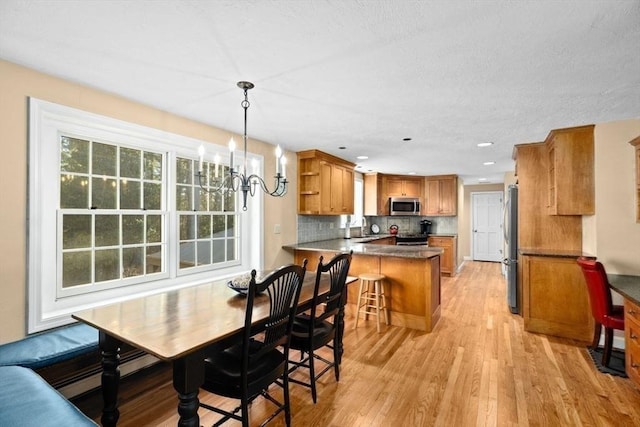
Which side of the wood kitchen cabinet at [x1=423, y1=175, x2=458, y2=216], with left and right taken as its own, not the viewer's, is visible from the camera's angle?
front

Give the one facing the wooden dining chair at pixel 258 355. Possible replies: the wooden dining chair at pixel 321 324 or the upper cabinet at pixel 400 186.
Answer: the upper cabinet

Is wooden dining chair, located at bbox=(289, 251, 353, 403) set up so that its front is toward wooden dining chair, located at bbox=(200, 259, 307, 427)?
no

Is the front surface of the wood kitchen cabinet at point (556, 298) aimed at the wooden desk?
no

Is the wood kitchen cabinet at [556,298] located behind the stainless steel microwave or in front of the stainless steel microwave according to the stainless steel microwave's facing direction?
in front

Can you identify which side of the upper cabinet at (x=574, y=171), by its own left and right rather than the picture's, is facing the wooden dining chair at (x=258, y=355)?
left

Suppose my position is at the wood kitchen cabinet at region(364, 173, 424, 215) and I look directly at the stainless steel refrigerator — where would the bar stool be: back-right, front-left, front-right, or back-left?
front-right

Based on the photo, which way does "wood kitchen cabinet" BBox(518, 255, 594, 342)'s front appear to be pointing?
to the viewer's left

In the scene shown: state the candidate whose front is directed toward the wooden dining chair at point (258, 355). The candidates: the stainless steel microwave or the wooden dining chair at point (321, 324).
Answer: the stainless steel microwave

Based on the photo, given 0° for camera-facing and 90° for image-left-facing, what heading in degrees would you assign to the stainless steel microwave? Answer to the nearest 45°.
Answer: approximately 0°

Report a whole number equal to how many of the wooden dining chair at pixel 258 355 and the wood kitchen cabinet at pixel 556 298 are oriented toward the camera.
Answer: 0

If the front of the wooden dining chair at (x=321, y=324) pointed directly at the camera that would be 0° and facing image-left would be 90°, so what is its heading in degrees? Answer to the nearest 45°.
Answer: approximately 135°

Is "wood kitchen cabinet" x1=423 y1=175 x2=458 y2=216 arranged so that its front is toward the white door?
no

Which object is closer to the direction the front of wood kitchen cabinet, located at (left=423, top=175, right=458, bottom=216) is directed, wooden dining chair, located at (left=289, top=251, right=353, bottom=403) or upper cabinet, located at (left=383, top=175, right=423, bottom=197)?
the wooden dining chair

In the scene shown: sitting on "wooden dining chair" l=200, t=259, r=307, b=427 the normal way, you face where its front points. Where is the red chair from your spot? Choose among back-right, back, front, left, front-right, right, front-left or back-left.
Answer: back-right

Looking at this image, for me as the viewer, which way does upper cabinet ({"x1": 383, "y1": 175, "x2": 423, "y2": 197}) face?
facing the viewer

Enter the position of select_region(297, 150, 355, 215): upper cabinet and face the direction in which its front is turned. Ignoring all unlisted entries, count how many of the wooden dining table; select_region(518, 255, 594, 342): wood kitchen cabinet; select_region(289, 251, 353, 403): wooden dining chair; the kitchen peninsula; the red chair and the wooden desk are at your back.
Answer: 0

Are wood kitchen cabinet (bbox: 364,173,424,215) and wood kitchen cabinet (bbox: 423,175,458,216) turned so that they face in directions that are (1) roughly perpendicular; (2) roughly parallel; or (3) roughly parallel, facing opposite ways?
roughly parallel

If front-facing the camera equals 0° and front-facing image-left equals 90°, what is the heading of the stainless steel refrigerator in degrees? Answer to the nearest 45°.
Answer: approximately 90°
